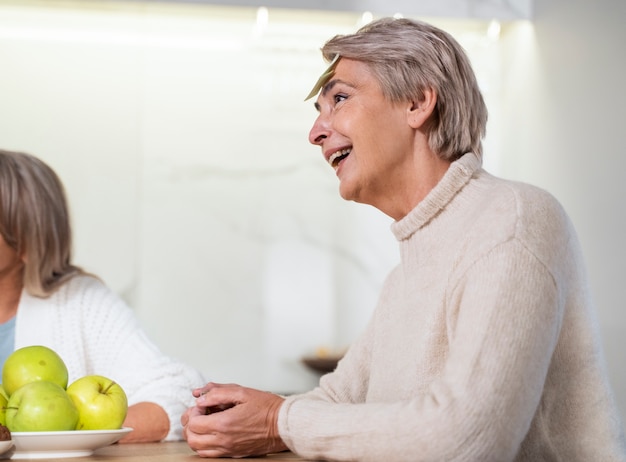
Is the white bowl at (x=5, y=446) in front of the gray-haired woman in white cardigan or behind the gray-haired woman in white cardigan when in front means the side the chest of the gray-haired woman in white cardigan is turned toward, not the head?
in front
